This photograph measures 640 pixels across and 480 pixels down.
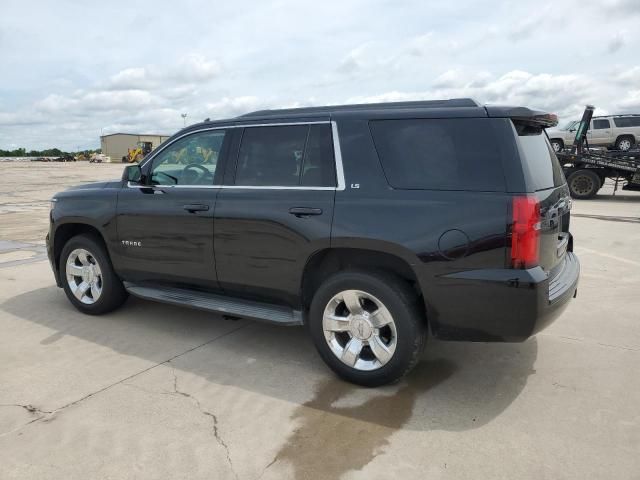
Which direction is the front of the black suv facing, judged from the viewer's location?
facing away from the viewer and to the left of the viewer

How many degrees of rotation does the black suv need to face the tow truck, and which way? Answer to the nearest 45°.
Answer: approximately 90° to its right
